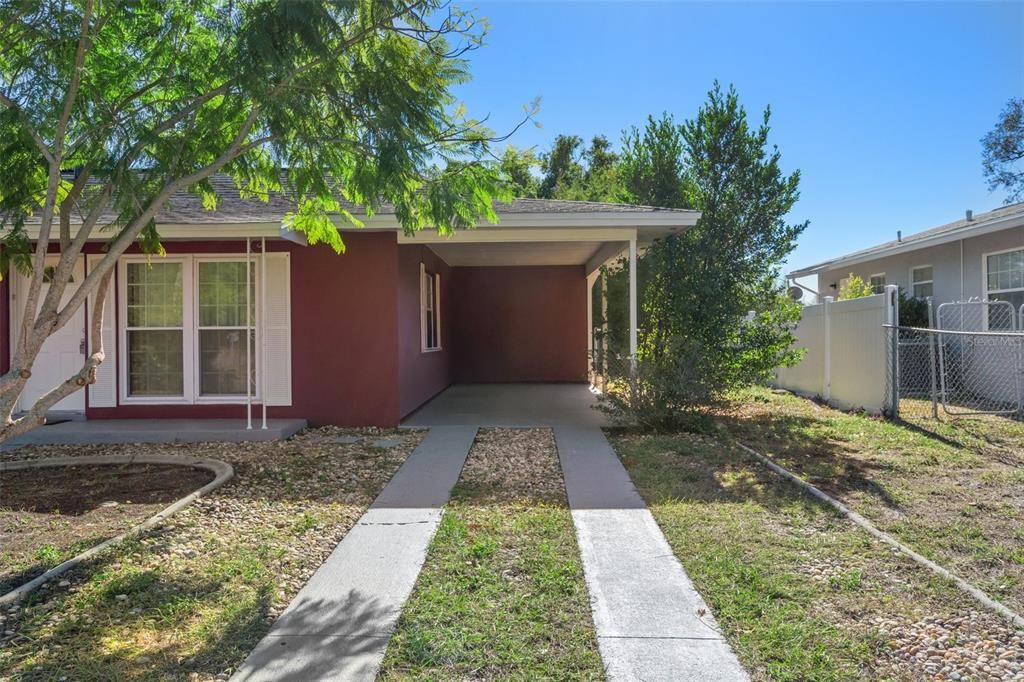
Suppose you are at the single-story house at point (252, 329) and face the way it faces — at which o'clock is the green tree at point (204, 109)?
The green tree is roughly at 12 o'clock from the single-story house.

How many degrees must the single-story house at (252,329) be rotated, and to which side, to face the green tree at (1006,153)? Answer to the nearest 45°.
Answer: approximately 90° to its left

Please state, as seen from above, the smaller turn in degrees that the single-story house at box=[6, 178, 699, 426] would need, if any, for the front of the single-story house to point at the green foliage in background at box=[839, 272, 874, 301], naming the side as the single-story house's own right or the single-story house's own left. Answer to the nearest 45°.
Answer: approximately 90° to the single-story house's own left

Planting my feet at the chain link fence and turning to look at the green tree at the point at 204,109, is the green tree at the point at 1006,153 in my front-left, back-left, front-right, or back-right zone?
back-right

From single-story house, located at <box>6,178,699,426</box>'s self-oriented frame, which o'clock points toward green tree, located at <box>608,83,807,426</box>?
The green tree is roughly at 9 o'clock from the single-story house.

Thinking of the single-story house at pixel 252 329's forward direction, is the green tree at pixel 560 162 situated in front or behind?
behind

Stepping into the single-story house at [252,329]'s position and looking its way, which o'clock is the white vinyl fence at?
The white vinyl fence is roughly at 9 o'clock from the single-story house.

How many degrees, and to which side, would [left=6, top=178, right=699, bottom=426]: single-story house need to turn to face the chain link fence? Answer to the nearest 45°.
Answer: approximately 90° to its left

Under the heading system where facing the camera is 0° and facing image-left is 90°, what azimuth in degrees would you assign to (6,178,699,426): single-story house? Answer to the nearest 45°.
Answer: approximately 0°

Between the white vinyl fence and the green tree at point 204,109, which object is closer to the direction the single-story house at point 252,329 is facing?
the green tree
